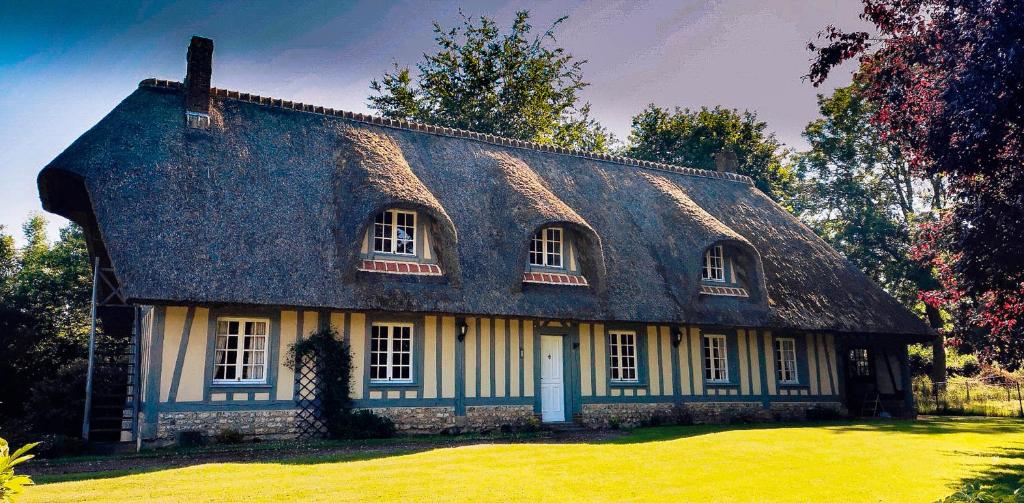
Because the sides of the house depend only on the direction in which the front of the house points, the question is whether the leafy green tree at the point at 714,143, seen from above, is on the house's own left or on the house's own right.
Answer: on the house's own left

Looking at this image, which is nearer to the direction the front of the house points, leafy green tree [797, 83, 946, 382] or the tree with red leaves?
the tree with red leaves

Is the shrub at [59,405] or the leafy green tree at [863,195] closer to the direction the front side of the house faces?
the leafy green tree

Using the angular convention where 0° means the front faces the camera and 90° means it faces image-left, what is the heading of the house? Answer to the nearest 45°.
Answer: approximately 315°

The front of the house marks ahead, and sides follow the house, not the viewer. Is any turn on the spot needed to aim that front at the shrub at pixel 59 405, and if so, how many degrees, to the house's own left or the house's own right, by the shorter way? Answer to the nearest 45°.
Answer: approximately 135° to the house's own right

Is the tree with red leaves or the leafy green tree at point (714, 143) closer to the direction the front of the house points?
the tree with red leaves

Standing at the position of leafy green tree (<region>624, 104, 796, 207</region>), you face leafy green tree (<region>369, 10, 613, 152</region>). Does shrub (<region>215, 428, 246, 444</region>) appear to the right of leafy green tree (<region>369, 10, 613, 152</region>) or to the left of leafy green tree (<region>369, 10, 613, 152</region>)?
left
